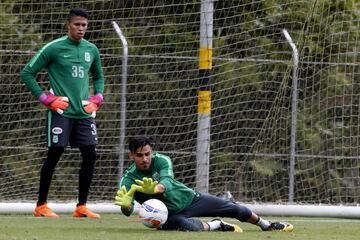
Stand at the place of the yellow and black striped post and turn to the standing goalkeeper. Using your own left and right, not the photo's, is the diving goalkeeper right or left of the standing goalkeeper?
left

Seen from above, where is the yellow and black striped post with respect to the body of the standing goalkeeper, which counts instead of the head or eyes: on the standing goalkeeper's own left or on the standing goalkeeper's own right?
on the standing goalkeeper's own left

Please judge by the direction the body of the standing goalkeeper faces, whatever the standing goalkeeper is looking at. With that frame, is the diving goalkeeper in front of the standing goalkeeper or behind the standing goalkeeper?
in front

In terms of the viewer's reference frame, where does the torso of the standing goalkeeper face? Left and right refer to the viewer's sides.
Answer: facing the viewer and to the right of the viewer

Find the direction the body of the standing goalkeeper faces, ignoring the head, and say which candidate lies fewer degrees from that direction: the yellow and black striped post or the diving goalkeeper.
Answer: the diving goalkeeper
